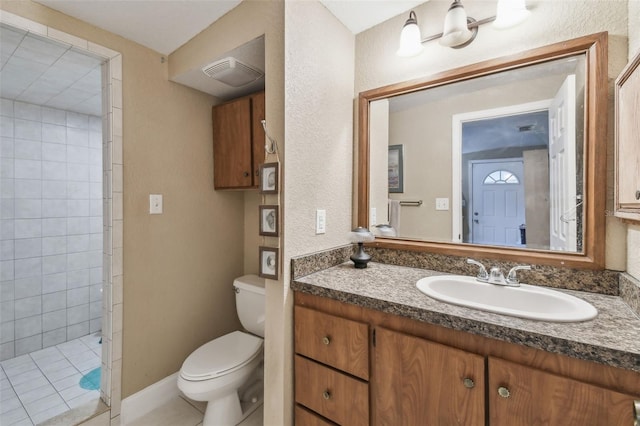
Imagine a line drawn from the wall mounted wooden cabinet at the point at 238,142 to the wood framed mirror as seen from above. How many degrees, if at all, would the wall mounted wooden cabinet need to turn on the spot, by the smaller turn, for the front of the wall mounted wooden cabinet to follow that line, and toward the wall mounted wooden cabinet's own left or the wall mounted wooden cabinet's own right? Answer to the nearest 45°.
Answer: approximately 90° to the wall mounted wooden cabinet's own left

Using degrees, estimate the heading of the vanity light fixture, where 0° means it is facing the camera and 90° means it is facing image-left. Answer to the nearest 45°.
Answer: approximately 45°

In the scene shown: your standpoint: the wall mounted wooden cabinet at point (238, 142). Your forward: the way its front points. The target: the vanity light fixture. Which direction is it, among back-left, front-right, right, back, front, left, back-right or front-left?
left
